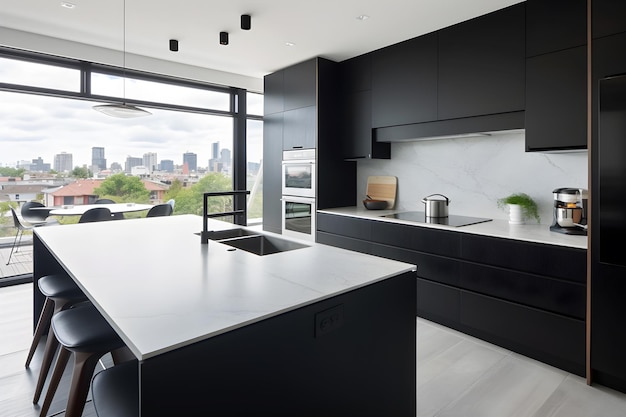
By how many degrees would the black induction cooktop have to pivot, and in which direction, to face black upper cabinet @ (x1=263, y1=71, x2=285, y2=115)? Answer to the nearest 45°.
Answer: approximately 90° to its right

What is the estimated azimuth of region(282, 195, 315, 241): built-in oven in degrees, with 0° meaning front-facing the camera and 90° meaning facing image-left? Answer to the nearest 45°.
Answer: approximately 45°

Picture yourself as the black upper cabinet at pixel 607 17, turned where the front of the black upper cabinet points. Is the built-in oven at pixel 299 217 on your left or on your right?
on your right

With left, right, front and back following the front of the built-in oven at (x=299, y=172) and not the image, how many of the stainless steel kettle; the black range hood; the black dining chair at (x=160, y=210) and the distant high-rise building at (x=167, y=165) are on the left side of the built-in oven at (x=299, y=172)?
2

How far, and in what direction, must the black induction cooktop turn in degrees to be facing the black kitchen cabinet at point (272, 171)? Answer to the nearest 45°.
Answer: approximately 90° to its right

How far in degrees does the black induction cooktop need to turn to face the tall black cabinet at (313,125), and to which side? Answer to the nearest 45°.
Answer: approximately 90° to its right
